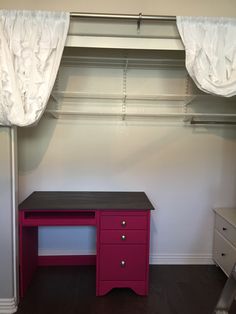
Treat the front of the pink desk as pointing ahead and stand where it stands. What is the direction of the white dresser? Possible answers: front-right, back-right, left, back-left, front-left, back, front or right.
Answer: left

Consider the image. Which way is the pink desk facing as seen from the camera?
toward the camera
